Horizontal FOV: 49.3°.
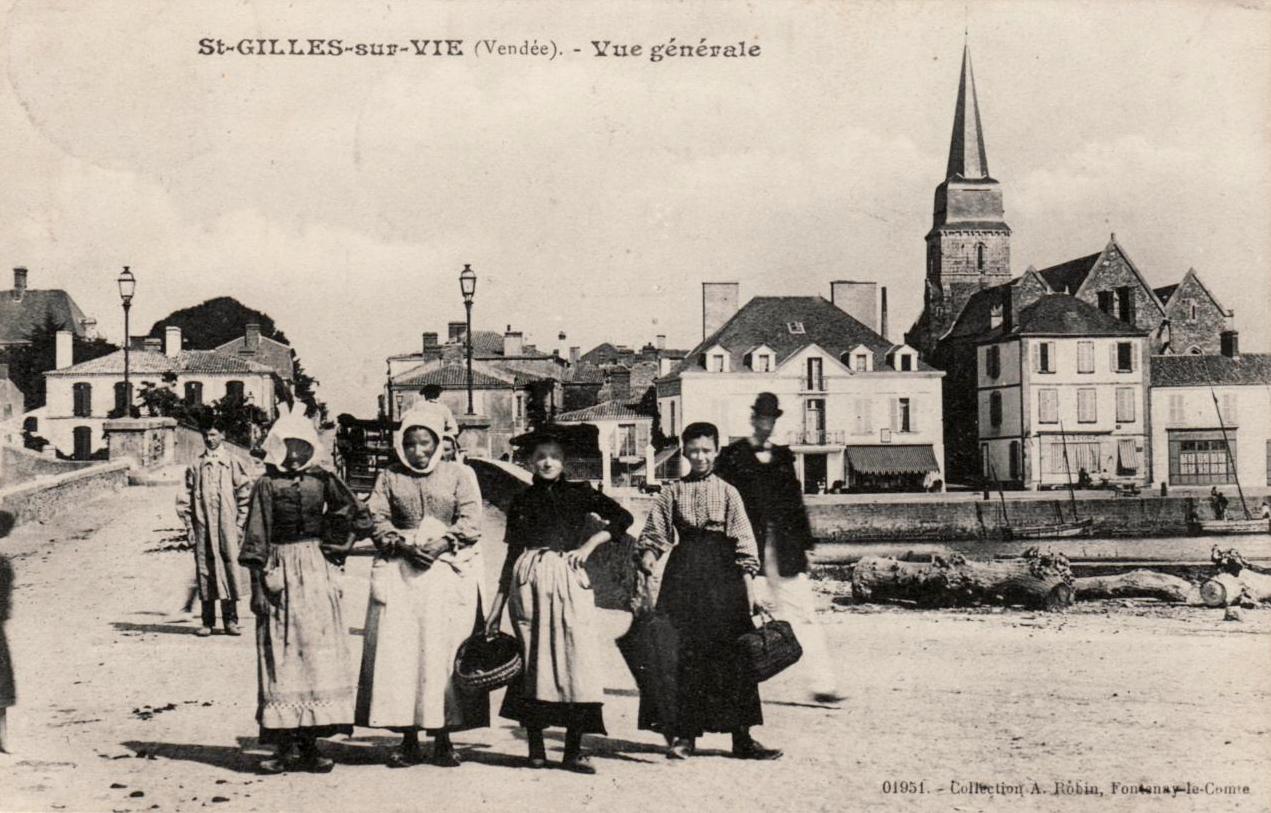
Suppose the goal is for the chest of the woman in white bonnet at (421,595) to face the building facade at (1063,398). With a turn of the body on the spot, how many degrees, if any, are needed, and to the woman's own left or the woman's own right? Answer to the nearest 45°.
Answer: approximately 135° to the woman's own left

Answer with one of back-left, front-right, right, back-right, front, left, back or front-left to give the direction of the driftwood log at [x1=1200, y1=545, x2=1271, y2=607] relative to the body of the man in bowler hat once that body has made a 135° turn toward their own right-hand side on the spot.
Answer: right

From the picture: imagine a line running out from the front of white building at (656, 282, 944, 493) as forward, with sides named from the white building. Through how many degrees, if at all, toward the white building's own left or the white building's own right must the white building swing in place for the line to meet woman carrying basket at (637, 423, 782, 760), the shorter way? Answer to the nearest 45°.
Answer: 0° — it already faces them

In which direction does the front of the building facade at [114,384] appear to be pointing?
toward the camera

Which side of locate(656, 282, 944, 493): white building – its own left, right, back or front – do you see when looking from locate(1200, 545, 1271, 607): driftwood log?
front

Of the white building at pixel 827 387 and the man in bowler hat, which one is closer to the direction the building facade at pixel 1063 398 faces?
the man in bowler hat

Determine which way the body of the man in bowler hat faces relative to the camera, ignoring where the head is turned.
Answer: toward the camera

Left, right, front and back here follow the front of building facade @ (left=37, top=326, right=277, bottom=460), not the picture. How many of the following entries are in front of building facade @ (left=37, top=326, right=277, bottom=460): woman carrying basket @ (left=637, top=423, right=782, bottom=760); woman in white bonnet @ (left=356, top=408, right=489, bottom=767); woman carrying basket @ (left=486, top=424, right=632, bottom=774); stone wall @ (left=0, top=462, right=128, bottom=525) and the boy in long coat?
5

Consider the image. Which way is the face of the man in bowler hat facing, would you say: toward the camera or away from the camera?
toward the camera

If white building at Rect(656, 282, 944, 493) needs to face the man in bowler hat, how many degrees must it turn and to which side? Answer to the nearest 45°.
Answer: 0° — it already faces them

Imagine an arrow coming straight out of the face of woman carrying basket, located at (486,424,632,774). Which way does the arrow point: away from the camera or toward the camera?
toward the camera

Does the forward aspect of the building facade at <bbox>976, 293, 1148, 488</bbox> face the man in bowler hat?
yes
